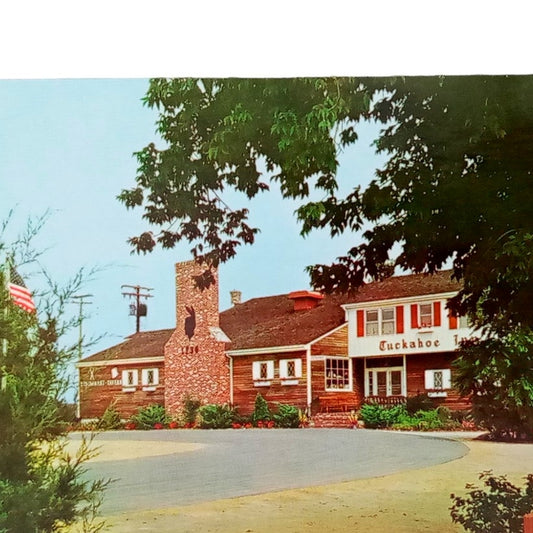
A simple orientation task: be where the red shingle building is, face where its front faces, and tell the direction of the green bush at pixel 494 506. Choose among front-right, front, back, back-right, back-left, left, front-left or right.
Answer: front

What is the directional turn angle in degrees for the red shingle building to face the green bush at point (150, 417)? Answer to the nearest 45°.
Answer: approximately 90° to its right

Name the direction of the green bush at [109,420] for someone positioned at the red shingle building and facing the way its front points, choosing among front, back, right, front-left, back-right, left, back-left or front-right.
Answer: right

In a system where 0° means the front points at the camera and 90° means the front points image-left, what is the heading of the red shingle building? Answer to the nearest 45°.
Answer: approximately 0°

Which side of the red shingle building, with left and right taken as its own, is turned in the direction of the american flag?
right

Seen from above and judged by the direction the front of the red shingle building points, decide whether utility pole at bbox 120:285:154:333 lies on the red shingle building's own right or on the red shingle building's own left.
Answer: on the red shingle building's own right
